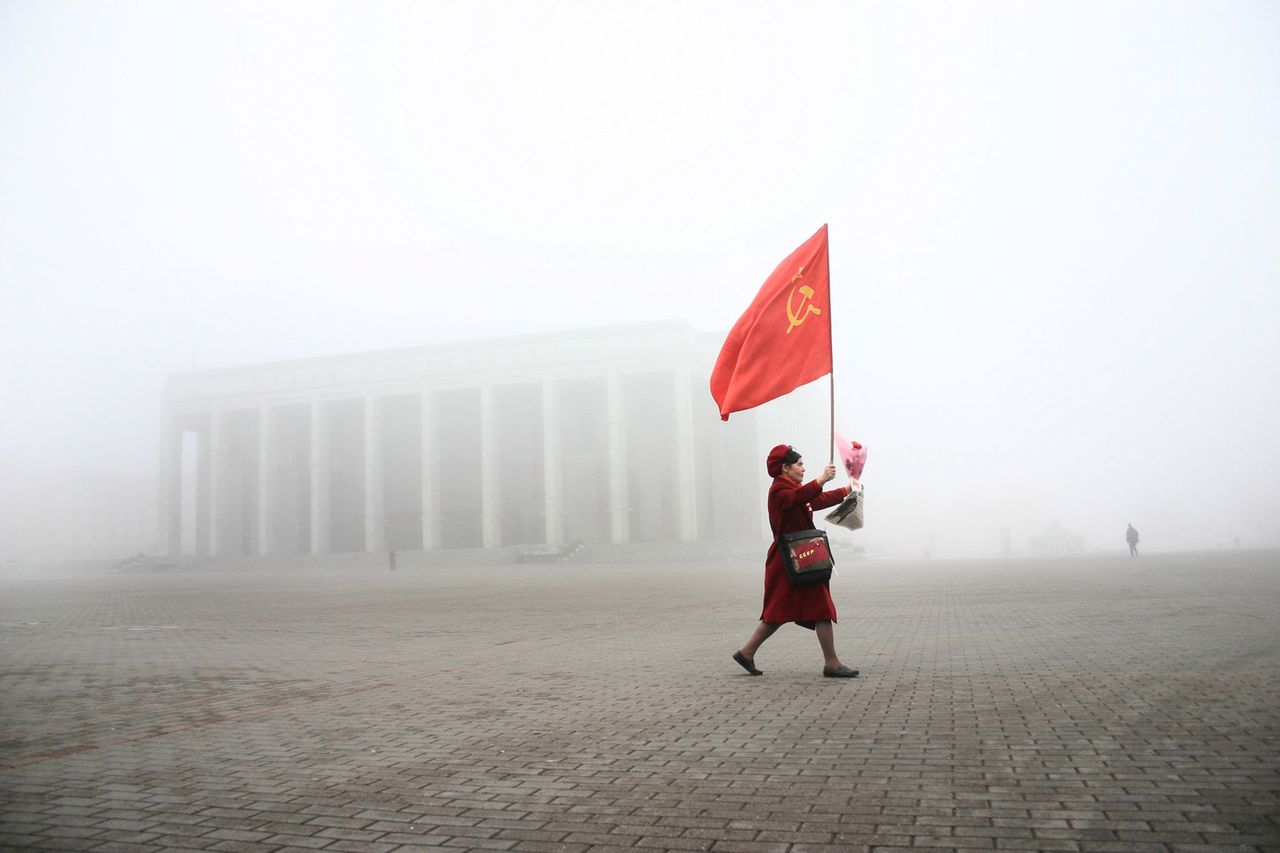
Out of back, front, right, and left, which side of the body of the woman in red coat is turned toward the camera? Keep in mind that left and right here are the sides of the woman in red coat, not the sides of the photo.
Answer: right

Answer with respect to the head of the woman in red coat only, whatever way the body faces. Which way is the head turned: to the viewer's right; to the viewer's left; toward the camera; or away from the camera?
to the viewer's right
